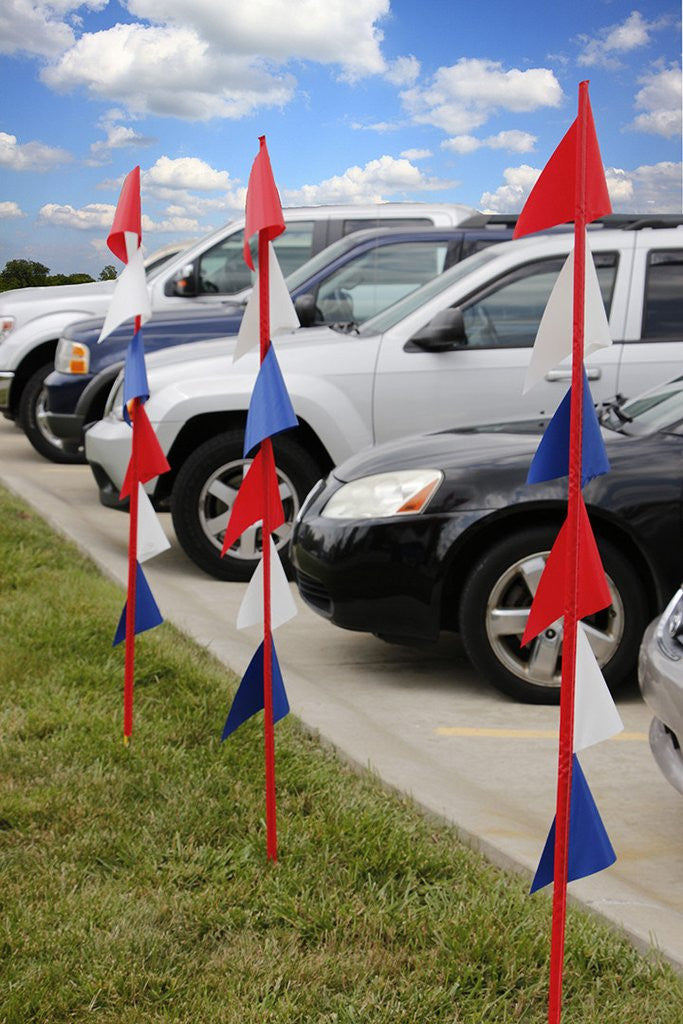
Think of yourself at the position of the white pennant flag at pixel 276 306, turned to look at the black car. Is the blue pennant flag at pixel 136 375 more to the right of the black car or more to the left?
left

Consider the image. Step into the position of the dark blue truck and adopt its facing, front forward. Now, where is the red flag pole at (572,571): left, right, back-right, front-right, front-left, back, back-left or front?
left

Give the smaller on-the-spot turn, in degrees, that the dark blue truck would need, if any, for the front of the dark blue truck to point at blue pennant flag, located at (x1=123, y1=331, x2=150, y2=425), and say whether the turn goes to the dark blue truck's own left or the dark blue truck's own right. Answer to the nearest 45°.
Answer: approximately 90° to the dark blue truck's own left

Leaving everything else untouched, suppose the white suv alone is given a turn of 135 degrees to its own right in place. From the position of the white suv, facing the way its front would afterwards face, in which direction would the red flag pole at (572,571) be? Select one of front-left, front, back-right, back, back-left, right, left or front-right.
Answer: back-right

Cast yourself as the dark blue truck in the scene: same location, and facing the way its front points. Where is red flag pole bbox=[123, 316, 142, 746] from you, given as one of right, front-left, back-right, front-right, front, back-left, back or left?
left

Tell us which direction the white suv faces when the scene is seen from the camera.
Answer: facing to the left of the viewer

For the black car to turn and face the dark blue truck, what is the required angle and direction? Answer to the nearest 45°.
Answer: approximately 90° to its right

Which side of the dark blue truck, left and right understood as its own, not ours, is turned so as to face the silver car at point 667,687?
left

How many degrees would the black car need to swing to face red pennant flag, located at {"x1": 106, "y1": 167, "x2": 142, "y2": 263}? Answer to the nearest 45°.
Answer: approximately 45° to its left

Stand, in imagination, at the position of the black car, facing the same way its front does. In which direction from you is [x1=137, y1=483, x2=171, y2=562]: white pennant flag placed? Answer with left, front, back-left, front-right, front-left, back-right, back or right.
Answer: front-left

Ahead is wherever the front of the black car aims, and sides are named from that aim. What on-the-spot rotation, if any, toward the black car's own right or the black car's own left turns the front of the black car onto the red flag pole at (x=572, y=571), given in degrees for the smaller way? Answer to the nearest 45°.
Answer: approximately 90° to the black car's own left

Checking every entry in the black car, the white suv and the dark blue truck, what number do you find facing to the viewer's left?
3

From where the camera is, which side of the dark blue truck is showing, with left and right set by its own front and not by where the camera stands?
left

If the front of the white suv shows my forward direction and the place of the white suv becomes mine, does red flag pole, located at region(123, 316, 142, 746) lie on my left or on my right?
on my left

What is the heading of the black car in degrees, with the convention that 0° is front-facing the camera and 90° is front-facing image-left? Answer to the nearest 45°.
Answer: approximately 90°
